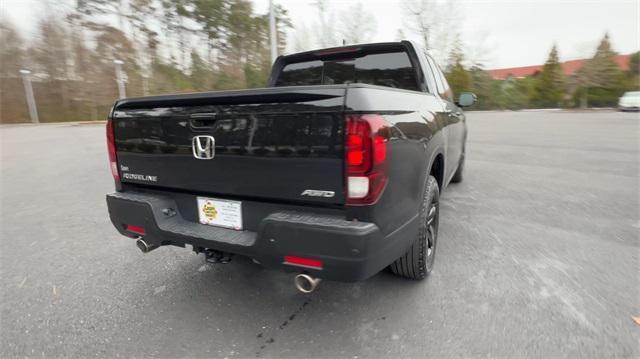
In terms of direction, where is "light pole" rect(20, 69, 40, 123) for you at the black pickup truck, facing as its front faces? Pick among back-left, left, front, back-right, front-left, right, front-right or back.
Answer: left

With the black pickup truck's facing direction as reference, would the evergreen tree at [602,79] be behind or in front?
in front

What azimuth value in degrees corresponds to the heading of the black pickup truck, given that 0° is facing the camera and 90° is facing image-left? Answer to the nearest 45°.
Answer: approximately 225°

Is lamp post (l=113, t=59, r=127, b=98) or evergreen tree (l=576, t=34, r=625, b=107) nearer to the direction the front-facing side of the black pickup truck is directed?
the evergreen tree

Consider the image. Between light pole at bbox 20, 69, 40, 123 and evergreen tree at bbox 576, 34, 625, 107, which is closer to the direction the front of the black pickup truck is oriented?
the evergreen tree

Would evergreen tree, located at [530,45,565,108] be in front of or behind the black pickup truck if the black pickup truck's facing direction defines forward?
in front

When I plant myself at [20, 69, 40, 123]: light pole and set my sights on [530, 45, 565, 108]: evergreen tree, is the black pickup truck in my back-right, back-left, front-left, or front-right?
front-right

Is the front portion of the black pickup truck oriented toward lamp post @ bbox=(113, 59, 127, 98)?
no
